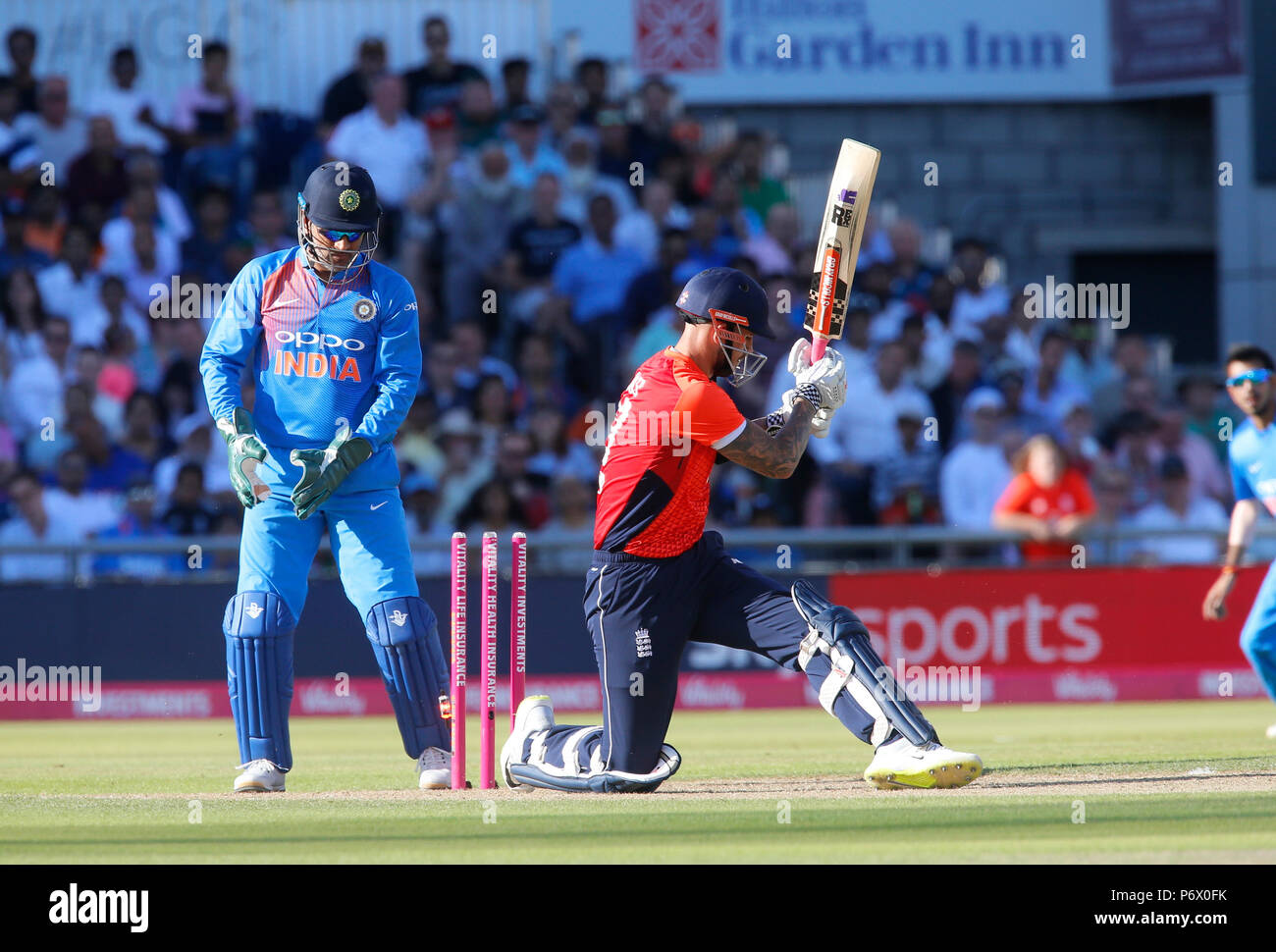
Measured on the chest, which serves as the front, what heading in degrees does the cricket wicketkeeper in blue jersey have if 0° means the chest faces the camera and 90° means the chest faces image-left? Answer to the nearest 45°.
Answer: approximately 0°

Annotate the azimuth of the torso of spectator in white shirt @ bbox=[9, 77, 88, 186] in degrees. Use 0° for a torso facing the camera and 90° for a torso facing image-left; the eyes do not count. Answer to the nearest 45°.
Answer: approximately 0°

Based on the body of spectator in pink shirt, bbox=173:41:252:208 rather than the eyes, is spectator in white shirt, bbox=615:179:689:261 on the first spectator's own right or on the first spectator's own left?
on the first spectator's own left

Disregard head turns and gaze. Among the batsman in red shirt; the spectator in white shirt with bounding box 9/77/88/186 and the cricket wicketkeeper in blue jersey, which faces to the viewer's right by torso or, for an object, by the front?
the batsman in red shirt

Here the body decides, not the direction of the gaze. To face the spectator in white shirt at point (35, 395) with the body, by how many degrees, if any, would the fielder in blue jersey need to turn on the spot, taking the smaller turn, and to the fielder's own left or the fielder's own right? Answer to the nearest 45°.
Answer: approximately 90° to the fielder's own right

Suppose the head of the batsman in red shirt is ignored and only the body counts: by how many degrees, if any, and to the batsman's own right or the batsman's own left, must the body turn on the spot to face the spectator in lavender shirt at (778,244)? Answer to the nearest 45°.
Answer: approximately 90° to the batsman's own left

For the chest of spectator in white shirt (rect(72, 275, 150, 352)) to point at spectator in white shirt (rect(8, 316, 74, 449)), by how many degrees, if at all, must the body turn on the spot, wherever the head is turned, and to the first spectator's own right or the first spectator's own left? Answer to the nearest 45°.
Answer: approximately 45° to the first spectator's own right

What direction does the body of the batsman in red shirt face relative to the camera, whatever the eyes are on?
to the viewer's right

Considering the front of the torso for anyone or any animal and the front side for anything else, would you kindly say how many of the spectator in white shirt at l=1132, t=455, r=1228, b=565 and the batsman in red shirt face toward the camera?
1
